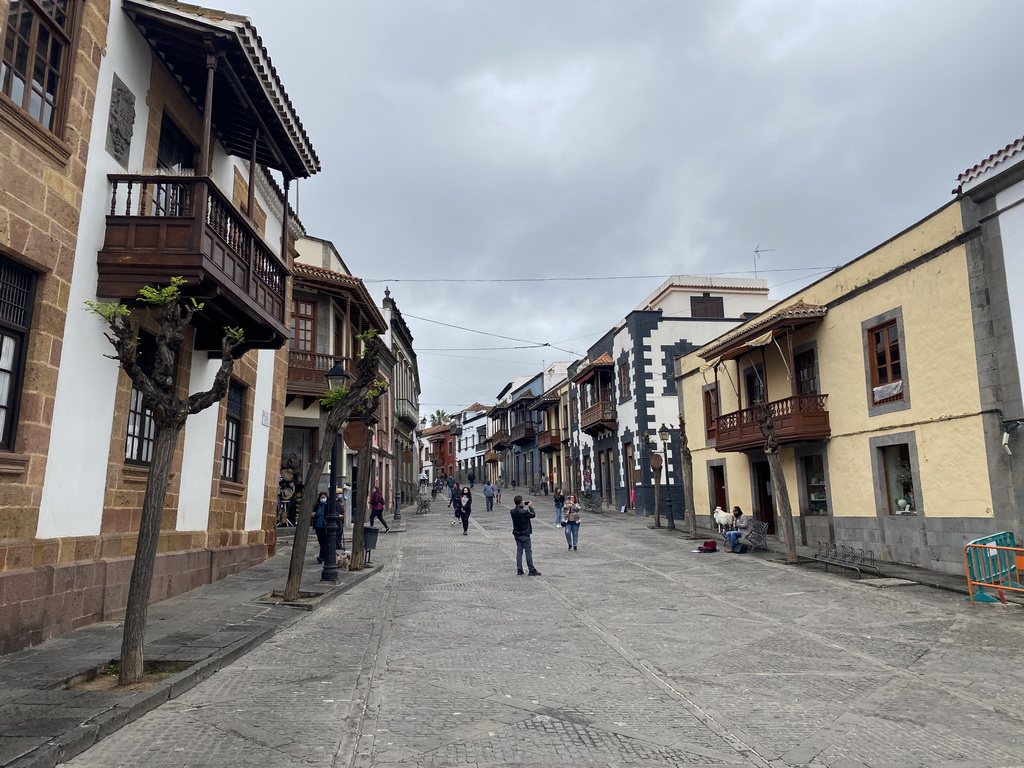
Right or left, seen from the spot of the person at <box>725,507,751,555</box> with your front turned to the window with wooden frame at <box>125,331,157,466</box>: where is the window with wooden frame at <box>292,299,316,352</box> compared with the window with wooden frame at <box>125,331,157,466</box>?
right

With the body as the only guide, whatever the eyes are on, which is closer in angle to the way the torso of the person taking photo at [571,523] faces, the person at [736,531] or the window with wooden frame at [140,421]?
the window with wooden frame

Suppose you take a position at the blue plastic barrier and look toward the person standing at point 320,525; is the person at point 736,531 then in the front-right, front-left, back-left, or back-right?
front-right

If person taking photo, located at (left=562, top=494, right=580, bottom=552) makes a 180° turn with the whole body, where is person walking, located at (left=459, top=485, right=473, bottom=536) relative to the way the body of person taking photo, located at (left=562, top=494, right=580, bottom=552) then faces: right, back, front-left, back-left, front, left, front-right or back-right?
front-left

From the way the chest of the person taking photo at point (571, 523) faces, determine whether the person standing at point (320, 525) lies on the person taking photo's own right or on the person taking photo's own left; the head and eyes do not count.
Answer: on the person taking photo's own right

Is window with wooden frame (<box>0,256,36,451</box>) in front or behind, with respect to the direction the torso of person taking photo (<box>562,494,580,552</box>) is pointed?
in front

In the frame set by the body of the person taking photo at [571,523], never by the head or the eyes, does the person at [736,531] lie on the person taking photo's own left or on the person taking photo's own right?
on the person taking photo's own left

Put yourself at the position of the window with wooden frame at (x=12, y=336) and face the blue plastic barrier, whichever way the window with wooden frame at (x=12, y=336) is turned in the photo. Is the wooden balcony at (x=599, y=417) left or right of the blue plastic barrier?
left

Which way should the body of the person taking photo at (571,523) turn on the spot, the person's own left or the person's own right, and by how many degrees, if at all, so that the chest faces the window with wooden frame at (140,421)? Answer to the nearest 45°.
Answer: approximately 45° to the person's own right

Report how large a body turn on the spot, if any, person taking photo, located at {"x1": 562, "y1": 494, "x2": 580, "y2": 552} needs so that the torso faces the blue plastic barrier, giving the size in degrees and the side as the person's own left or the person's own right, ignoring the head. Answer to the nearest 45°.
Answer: approximately 45° to the person's own left

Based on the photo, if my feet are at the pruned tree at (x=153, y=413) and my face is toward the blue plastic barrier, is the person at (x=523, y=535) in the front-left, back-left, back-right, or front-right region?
front-left

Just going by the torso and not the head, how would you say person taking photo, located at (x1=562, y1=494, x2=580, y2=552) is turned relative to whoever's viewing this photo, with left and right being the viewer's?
facing the viewer

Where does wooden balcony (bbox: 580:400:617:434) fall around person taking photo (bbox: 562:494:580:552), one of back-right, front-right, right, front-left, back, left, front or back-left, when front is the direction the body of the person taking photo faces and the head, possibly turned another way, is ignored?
back

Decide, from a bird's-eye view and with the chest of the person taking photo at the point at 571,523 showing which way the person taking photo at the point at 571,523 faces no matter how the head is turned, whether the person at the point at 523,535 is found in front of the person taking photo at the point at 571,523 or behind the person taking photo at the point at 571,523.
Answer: in front

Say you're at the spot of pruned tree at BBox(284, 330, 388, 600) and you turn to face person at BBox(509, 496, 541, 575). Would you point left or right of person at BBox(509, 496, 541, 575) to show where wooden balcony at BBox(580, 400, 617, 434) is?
left

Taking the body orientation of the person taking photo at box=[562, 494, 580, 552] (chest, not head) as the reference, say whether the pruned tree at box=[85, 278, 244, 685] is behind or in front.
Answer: in front
